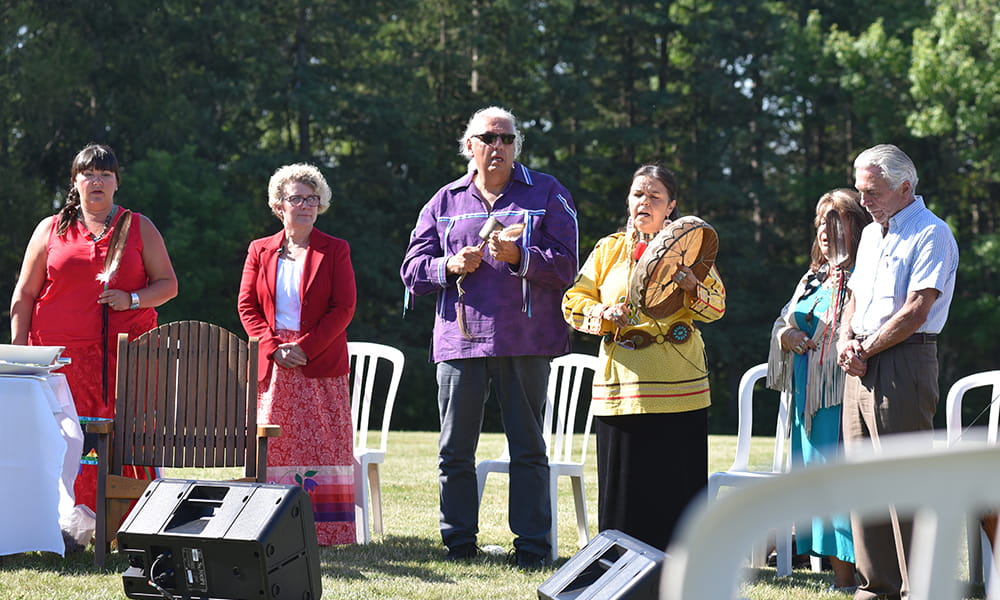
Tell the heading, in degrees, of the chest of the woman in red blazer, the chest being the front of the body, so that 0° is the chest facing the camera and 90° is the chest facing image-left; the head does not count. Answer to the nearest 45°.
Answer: approximately 0°

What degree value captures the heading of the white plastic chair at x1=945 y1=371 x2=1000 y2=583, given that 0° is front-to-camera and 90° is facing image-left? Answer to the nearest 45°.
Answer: approximately 45°

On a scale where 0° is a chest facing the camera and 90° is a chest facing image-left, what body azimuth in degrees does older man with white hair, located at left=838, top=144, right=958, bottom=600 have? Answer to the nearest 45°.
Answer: approximately 45°

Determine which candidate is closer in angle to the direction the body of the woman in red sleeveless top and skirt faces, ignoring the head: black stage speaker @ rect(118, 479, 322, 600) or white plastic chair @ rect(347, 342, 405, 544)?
the black stage speaker

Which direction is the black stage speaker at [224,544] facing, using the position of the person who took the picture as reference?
facing away from the viewer and to the right of the viewer

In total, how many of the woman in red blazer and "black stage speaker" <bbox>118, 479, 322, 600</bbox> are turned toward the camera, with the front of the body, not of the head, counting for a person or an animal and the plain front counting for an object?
1

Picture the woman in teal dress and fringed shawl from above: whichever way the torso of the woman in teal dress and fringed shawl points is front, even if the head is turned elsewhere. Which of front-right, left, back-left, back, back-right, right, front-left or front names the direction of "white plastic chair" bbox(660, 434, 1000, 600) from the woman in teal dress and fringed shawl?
front-left
